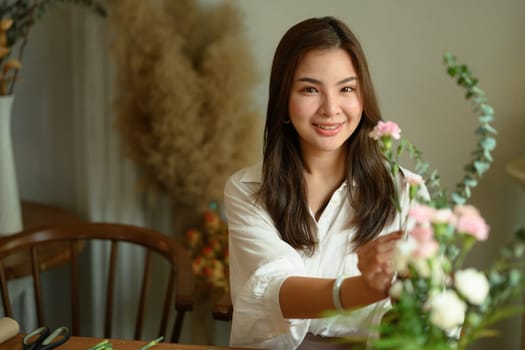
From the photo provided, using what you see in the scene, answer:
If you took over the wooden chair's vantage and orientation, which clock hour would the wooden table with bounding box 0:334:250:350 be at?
The wooden table is roughly at 12 o'clock from the wooden chair.

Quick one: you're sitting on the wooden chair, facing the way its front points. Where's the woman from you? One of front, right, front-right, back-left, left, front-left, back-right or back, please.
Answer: front-left

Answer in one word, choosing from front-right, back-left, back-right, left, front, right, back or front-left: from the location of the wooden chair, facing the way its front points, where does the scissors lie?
front

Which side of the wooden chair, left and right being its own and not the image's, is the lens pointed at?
front

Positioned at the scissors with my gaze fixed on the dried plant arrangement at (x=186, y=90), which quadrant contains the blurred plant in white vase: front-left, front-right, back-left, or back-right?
front-left
